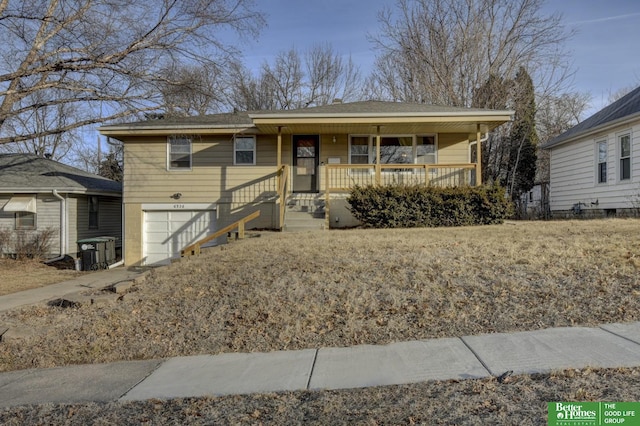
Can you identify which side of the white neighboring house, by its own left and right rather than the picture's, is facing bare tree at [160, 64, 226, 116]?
right

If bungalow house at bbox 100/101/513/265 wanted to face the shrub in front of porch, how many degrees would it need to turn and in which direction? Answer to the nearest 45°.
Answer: approximately 45° to its left

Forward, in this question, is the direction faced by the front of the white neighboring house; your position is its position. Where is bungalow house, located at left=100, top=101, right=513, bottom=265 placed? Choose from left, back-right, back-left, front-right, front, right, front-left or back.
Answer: right

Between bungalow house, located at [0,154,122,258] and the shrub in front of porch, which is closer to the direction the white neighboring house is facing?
the shrub in front of porch

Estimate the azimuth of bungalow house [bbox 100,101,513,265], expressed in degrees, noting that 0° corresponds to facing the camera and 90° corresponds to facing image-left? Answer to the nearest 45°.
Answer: approximately 0°

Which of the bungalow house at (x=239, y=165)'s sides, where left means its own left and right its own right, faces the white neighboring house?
left

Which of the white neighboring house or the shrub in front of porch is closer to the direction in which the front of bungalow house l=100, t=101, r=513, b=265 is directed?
the shrub in front of porch
